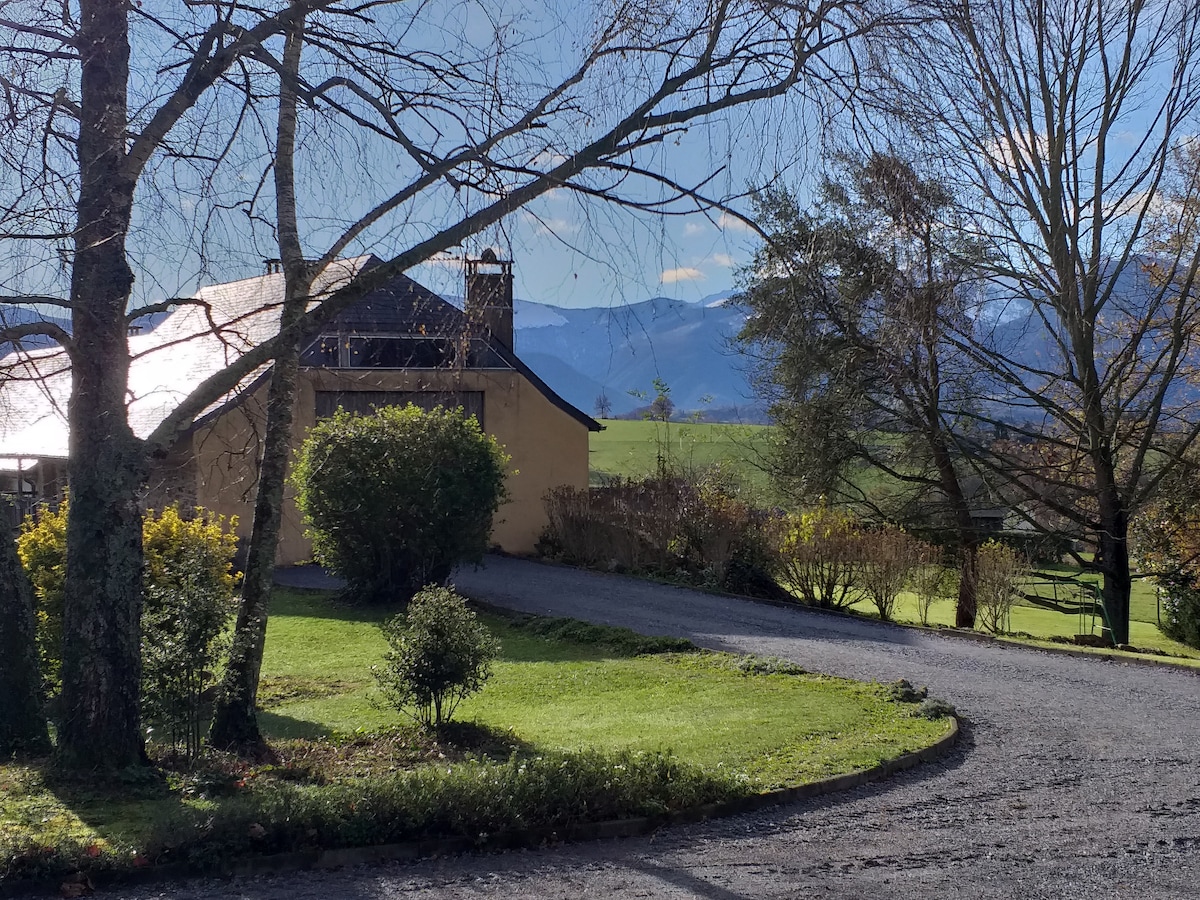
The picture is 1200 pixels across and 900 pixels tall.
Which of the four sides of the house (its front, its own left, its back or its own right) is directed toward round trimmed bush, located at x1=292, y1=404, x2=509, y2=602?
front

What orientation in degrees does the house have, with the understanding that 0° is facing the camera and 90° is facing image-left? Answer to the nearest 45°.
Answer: approximately 0°
